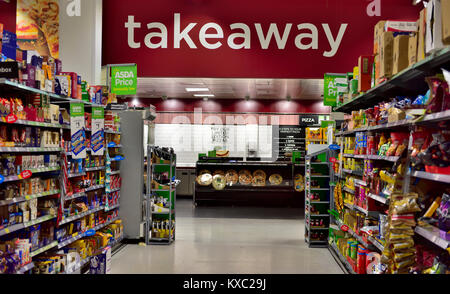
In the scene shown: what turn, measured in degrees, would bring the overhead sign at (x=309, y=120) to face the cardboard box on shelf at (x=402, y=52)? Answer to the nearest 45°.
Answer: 0° — it already faces it

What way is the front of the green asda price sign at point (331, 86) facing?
toward the camera

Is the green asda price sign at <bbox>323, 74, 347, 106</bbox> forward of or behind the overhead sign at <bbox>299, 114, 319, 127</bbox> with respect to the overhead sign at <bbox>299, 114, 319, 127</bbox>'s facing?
forward

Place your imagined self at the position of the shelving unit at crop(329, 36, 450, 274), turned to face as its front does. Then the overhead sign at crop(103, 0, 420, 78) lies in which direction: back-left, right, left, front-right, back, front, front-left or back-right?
right

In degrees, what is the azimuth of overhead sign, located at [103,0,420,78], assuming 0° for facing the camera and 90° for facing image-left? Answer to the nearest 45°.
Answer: approximately 0°

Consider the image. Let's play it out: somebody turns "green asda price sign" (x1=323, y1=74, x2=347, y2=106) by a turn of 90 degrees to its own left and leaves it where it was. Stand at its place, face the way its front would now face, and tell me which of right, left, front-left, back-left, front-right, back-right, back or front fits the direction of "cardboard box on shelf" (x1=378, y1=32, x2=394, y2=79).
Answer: right

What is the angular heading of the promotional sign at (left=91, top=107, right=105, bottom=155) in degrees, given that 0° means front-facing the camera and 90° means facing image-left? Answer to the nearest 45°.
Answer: approximately 0°

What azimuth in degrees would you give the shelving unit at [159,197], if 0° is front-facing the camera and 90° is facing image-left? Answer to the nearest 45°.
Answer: approximately 315°

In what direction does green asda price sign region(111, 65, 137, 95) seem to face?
toward the camera

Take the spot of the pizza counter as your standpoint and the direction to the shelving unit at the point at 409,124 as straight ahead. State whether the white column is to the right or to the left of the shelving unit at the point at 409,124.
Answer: right

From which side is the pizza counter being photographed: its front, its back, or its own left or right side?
front

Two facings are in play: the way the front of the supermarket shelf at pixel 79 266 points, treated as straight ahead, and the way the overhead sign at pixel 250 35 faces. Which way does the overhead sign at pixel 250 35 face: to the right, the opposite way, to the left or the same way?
to the right

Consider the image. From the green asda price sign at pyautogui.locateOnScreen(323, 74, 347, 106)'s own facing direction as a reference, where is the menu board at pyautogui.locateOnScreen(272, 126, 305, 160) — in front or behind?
behind

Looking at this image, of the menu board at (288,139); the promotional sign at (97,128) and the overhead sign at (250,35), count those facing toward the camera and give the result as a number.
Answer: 3

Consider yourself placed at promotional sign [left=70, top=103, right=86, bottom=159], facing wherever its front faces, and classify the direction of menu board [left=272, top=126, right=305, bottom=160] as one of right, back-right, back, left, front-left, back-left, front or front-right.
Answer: back-left

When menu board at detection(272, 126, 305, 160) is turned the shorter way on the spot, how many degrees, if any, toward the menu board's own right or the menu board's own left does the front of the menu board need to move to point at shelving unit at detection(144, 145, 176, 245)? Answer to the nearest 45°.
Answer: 0° — it already faces it

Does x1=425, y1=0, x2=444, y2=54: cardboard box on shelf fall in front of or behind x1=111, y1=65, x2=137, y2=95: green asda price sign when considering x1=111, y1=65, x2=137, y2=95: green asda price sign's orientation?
in front
